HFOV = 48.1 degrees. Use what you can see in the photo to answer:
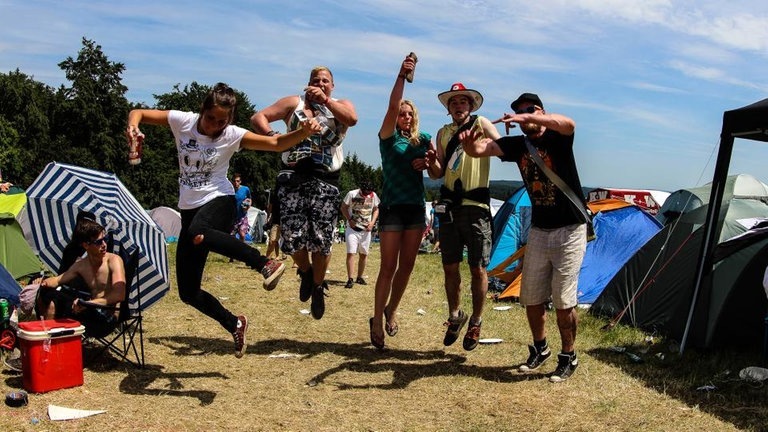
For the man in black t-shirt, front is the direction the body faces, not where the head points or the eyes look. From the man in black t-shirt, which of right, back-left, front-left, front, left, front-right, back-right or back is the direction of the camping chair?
front-right

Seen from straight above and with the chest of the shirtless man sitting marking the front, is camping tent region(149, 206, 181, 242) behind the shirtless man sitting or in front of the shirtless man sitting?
behind

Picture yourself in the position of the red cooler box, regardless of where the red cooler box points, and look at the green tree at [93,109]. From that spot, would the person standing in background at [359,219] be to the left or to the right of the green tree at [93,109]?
right

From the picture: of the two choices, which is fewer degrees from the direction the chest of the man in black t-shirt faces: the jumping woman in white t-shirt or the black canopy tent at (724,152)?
the jumping woman in white t-shirt

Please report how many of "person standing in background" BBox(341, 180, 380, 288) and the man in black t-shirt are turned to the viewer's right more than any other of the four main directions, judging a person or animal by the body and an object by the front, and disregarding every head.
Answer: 0

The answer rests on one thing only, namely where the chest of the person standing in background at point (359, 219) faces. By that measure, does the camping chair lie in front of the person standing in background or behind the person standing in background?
in front

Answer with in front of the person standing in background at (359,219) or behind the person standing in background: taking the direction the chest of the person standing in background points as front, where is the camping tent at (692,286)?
in front

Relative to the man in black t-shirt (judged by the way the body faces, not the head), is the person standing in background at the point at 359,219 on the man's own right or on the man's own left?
on the man's own right

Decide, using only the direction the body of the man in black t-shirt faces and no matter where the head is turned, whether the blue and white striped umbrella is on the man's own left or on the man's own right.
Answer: on the man's own right

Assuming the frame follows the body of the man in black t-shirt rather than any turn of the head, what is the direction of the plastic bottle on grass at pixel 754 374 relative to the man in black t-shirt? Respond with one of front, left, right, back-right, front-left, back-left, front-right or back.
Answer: back-left

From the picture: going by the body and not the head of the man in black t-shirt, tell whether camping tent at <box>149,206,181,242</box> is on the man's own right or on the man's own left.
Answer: on the man's own right

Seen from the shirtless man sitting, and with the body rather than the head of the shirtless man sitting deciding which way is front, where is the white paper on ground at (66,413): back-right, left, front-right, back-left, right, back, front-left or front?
front-left
